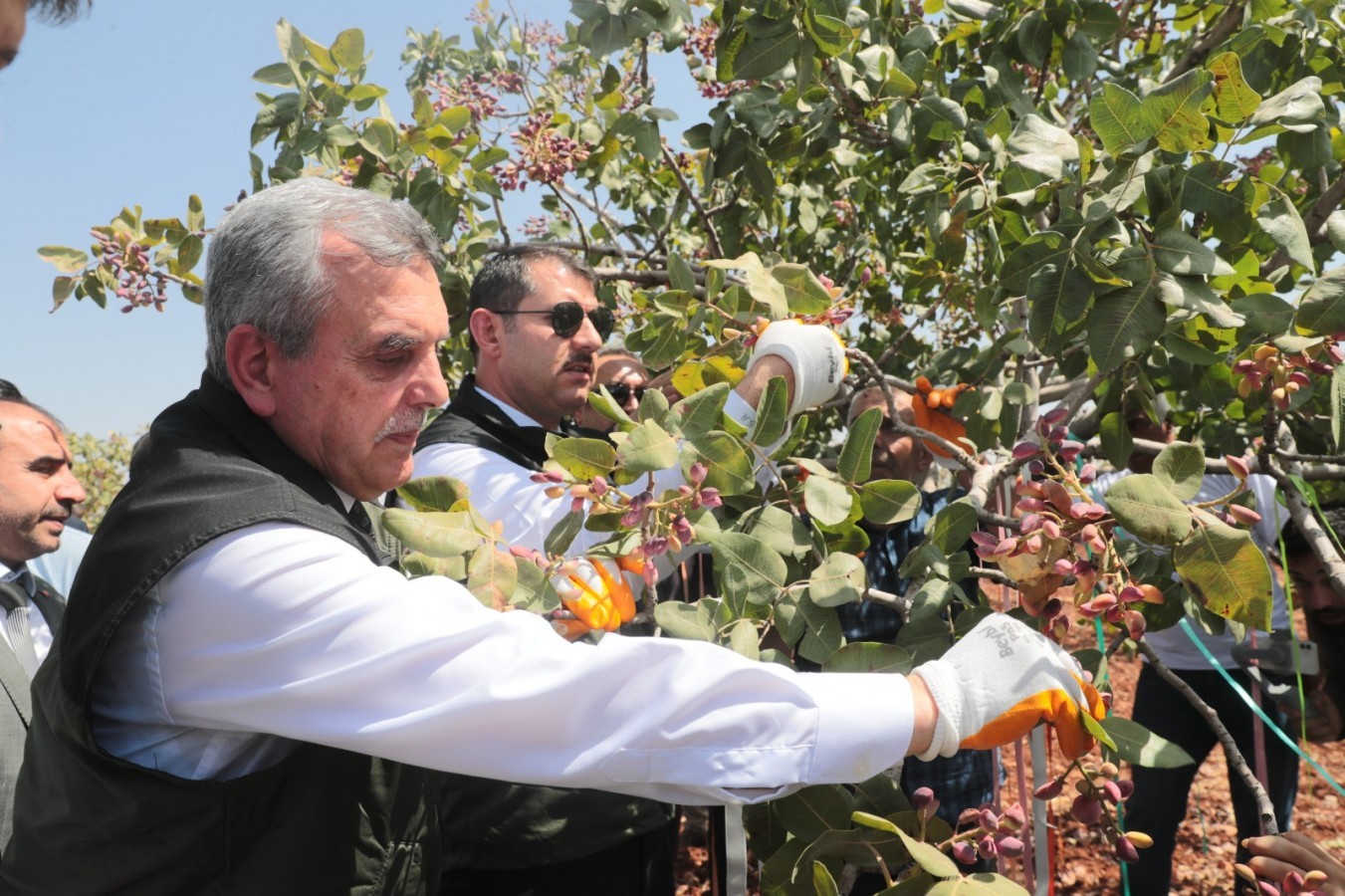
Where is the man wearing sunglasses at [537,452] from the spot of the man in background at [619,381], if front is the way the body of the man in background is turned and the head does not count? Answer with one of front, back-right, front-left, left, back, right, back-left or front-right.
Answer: front-right

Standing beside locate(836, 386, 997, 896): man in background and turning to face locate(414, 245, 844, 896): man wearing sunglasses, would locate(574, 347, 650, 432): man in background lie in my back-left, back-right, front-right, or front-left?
front-right

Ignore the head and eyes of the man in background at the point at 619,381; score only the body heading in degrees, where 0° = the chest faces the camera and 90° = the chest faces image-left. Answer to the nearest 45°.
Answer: approximately 315°

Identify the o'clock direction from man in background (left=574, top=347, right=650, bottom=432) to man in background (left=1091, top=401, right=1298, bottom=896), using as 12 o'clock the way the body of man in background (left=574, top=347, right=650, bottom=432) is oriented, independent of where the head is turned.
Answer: man in background (left=1091, top=401, right=1298, bottom=896) is roughly at 11 o'clock from man in background (left=574, top=347, right=650, bottom=432).
